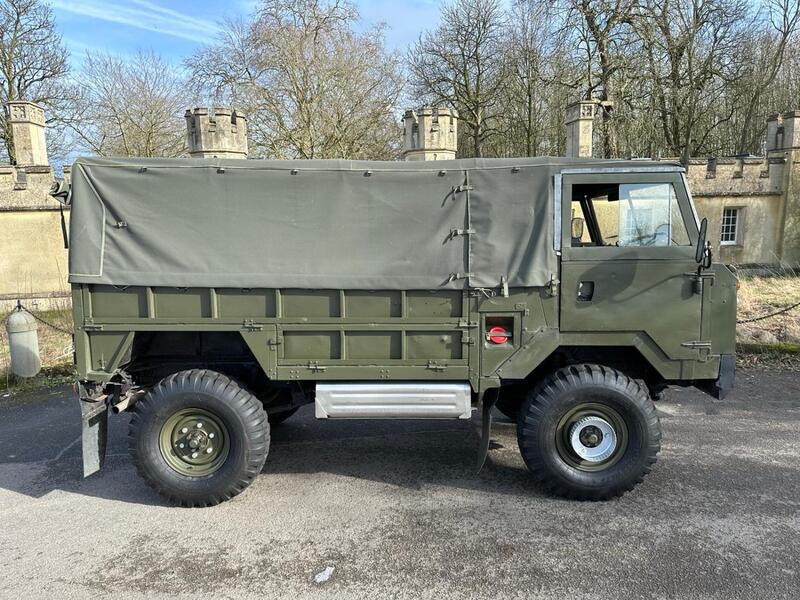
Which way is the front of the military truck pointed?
to the viewer's right

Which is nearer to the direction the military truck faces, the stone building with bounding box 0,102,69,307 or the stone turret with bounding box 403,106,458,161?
the stone turret

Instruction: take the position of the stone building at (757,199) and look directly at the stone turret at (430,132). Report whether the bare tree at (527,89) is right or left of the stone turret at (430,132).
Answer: right

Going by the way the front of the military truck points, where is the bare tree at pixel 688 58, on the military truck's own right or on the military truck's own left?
on the military truck's own left

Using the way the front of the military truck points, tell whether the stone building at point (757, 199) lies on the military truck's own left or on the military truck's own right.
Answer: on the military truck's own left

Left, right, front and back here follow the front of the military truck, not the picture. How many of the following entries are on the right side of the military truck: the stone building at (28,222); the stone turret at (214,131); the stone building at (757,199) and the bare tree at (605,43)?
0

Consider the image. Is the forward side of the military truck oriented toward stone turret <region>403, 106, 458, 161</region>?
no

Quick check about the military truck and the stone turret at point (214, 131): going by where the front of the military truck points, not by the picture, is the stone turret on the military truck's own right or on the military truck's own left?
on the military truck's own left

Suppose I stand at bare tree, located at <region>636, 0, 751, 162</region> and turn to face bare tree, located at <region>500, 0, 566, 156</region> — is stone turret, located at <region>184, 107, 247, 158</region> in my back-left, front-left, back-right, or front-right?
front-left

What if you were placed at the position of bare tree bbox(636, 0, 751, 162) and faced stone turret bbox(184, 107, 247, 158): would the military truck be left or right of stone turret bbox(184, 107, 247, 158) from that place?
left

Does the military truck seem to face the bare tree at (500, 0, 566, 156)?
no

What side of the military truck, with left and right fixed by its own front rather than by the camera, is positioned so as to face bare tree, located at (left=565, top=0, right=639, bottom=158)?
left

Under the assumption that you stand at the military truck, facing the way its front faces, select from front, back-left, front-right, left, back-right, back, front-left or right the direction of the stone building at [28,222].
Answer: back-left

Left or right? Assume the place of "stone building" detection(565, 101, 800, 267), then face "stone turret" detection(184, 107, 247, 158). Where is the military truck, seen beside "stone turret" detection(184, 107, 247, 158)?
left
